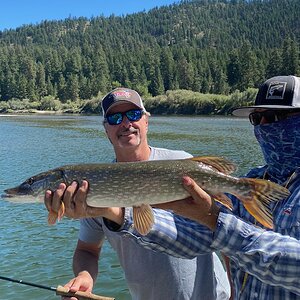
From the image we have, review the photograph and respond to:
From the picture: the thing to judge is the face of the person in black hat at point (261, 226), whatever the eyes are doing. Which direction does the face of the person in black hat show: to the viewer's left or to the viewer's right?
to the viewer's left

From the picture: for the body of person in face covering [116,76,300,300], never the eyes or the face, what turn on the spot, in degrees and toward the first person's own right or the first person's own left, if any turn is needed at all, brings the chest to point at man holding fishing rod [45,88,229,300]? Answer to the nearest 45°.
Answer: approximately 90° to the first person's own right

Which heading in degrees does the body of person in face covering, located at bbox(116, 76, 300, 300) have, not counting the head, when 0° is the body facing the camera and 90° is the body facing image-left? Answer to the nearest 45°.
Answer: approximately 45°
